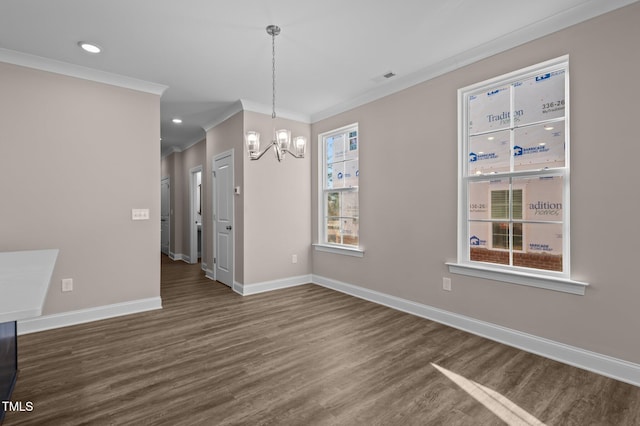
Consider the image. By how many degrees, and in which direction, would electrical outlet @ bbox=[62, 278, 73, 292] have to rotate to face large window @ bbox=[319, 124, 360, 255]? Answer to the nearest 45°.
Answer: approximately 90° to its left

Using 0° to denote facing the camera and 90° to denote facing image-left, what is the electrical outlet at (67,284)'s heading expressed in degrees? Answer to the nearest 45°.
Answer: approximately 0°

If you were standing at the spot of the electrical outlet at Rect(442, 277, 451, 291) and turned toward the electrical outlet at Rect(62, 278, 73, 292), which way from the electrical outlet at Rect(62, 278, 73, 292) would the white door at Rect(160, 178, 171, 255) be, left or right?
right

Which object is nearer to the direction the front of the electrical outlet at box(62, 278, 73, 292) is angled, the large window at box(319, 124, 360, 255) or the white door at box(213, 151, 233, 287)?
the large window

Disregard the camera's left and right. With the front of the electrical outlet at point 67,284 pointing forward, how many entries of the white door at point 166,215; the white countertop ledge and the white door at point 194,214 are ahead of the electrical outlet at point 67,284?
1

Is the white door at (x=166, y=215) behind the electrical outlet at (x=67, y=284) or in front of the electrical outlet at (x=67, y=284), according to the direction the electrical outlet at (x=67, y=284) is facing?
behind

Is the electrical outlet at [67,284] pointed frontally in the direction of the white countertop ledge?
yes

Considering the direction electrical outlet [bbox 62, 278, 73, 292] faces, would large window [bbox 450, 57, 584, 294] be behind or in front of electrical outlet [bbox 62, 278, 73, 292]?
in front

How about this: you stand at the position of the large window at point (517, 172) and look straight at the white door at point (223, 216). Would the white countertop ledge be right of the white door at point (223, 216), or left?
left

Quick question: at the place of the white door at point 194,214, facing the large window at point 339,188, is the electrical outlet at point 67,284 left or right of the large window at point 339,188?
right

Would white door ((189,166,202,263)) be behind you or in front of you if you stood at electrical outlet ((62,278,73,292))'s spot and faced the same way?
behind

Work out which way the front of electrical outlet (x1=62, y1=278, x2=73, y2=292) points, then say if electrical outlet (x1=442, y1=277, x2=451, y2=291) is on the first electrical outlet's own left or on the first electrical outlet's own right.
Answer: on the first electrical outlet's own left

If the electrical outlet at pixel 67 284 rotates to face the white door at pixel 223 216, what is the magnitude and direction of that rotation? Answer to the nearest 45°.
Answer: approximately 90° to its left

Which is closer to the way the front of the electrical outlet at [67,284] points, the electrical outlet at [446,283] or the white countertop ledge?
the white countertop ledge
